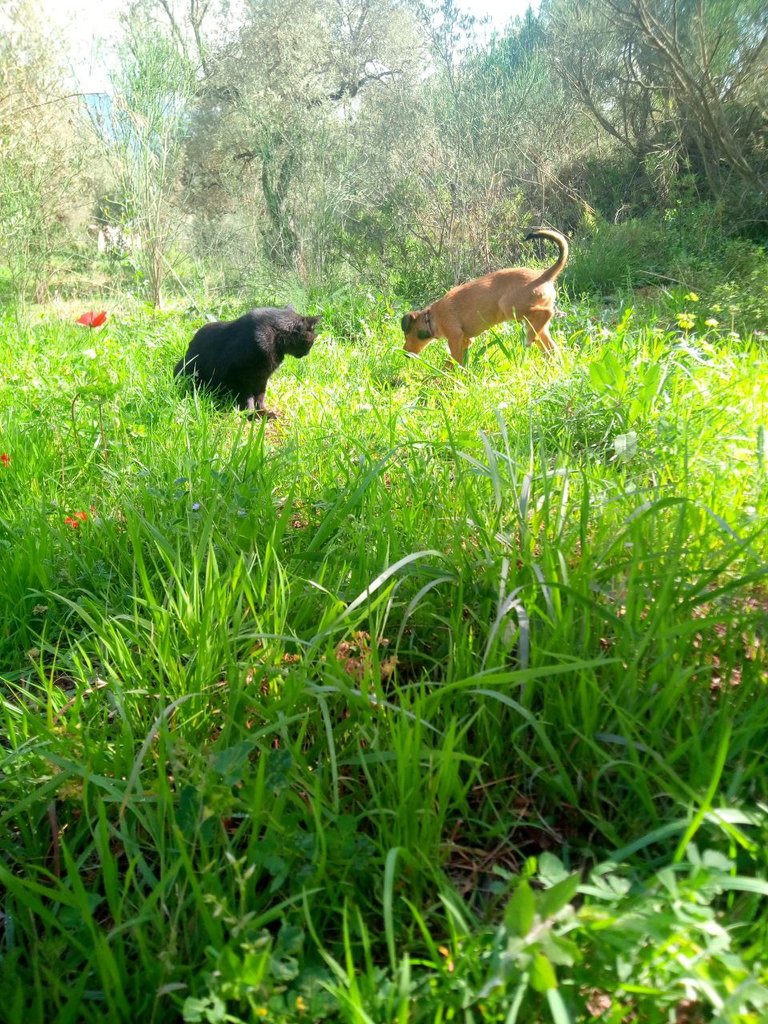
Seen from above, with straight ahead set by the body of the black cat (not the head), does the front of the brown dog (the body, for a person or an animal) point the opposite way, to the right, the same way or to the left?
the opposite way

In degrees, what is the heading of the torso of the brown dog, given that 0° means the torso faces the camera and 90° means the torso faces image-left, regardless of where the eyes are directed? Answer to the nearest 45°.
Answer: approximately 90°

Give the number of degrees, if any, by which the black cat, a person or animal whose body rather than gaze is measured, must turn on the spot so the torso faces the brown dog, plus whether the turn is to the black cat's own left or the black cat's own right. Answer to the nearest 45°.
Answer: approximately 45° to the black cat's own left

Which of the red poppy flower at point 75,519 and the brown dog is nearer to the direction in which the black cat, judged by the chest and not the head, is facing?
the brown dog

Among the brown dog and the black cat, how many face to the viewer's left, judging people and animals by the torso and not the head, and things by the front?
1

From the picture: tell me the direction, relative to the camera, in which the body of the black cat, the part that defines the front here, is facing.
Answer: to the viewer's right

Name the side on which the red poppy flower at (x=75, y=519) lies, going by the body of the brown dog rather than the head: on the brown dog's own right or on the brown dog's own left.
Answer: on the brown dog's own left
